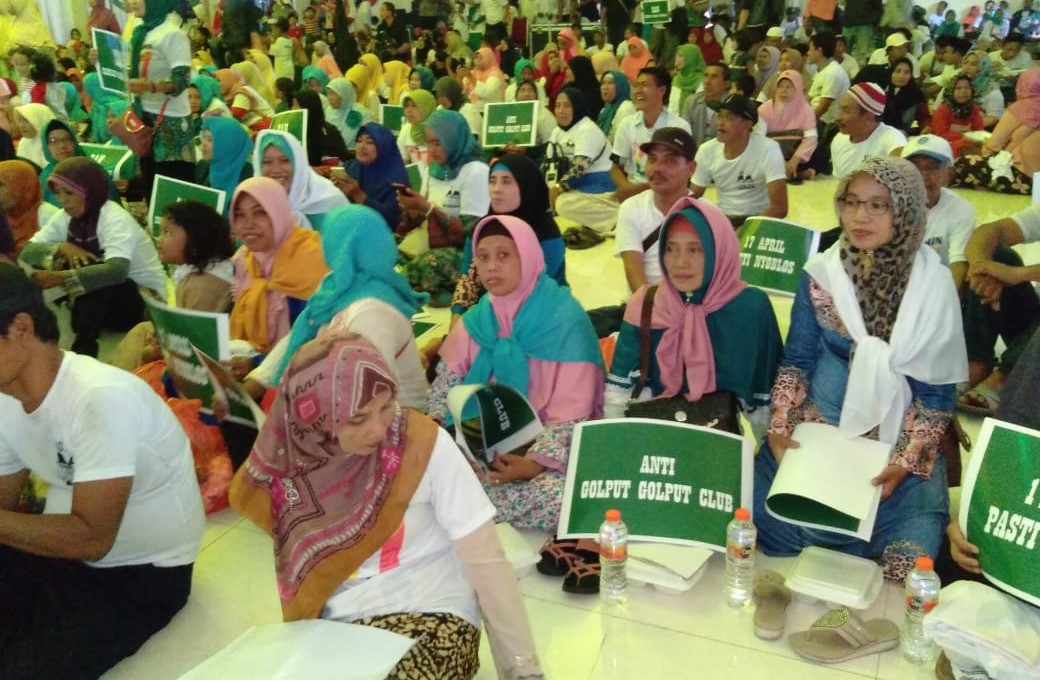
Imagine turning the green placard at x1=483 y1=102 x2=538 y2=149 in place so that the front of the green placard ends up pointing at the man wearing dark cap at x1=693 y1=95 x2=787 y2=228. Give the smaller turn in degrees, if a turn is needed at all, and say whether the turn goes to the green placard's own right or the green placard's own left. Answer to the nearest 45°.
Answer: approximately 45° to the green placard's own left

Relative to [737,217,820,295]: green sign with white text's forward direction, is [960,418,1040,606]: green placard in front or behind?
in front

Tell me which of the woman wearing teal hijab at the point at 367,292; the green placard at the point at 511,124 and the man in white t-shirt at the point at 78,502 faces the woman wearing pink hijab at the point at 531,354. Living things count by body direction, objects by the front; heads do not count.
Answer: the green placard

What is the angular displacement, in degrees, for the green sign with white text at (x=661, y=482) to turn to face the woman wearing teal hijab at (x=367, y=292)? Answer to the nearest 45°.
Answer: approximately 90° to its right

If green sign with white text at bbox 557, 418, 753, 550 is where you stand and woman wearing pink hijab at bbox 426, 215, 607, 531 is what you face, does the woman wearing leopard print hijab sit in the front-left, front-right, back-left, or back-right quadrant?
back-right

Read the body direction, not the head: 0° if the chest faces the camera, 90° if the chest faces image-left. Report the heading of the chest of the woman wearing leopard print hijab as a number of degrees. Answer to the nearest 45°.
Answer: approximately 45°
